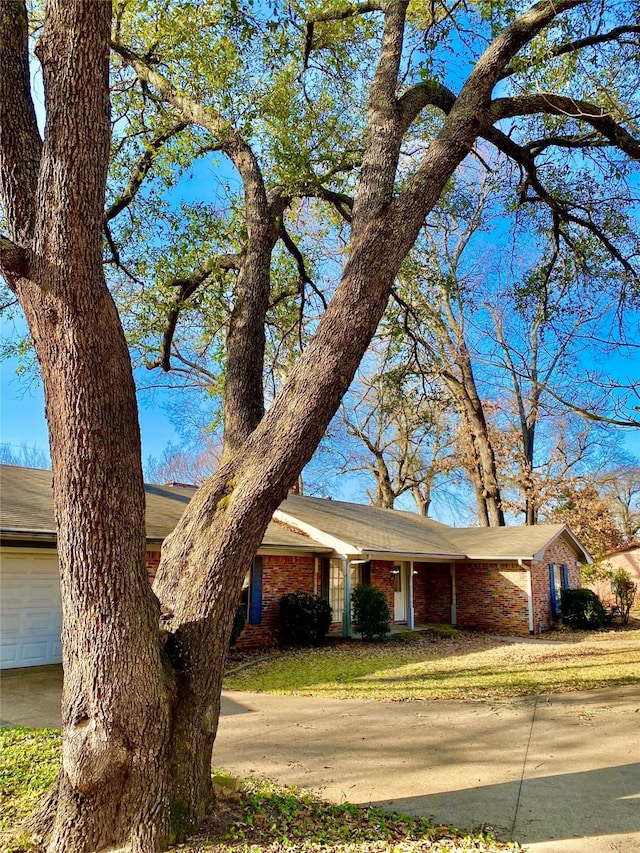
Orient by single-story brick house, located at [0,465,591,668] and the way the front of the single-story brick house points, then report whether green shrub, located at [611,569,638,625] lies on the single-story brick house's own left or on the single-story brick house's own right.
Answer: on the single-story brick house's own left

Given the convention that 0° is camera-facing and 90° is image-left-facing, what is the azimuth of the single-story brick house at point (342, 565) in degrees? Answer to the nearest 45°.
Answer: approximately 315°

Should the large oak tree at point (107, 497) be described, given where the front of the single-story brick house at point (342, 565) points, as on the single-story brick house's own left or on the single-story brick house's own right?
on the single-story brick house's own right
